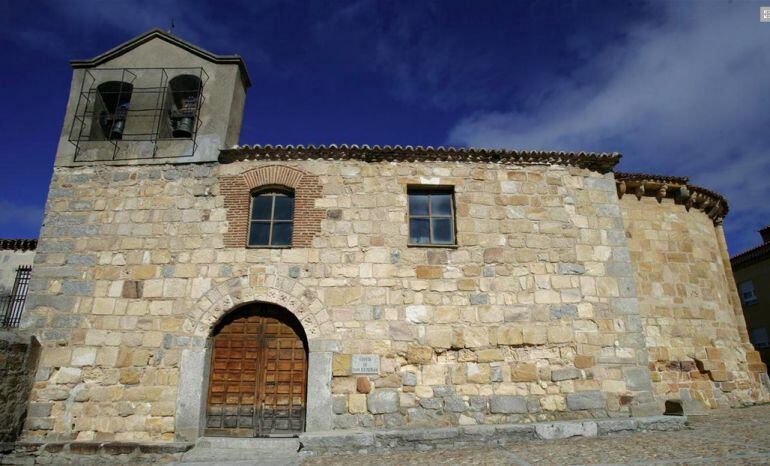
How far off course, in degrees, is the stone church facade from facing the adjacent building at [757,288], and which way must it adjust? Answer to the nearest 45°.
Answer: approximately 135° to its left

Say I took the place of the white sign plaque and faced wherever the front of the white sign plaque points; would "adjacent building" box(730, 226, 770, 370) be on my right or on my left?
on my left

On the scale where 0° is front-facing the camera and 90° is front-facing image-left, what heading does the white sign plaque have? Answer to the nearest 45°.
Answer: approximately 0°
